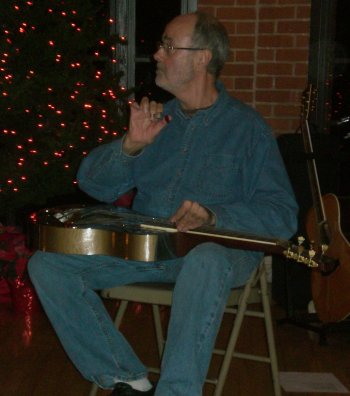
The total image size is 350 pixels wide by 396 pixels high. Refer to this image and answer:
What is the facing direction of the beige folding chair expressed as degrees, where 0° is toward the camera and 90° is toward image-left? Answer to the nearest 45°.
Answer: approximately 45°

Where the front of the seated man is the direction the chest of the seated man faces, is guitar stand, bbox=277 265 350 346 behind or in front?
behind

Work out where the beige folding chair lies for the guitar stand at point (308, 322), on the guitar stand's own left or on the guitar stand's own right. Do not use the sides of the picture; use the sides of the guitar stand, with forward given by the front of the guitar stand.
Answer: on the guitar stand's own right

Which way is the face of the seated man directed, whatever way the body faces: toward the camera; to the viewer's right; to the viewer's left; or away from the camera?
to the viewer's left

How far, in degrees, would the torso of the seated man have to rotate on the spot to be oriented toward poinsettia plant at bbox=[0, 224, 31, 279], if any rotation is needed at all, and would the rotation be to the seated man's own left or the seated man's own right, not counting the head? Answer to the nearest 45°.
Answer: approximately 90° to the seated man's own right

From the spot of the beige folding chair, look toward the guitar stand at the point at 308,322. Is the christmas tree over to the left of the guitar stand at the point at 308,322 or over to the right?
left

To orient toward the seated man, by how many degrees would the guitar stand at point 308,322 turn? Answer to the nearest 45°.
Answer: approximately 45° to its right

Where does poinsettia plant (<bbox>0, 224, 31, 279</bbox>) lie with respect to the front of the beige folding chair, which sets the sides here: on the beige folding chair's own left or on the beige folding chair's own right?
on the beige folding chair's own right

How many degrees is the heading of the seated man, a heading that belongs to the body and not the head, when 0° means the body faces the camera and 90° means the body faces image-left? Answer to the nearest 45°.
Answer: approximately 45°
